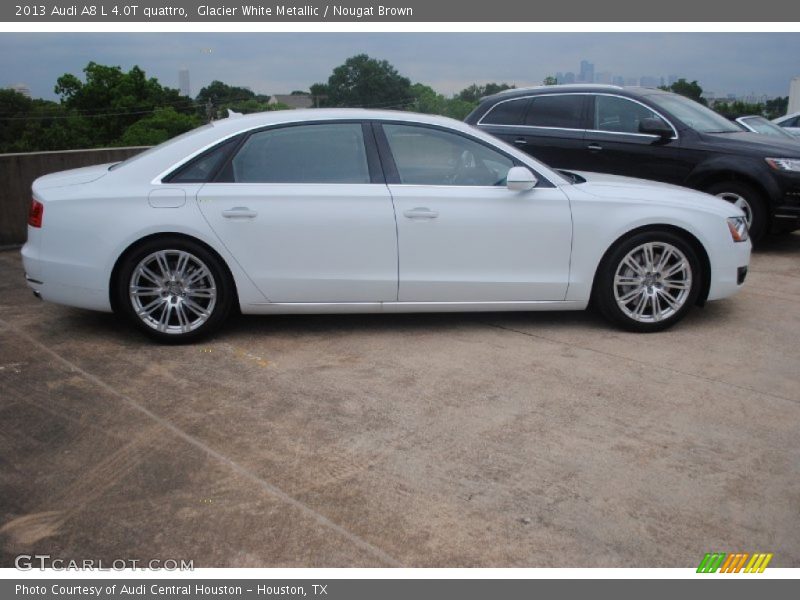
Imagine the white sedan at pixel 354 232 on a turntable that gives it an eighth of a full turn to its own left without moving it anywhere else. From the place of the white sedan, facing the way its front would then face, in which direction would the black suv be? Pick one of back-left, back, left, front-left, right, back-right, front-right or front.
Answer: front

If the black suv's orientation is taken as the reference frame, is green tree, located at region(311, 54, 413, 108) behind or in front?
behind

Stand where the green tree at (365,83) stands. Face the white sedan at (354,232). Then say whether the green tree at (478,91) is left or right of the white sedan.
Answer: left

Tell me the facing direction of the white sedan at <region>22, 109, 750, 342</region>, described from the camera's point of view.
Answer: facing to the right of the viewer

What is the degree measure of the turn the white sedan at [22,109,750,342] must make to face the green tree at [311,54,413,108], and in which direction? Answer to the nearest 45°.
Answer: approximately 90° to its left

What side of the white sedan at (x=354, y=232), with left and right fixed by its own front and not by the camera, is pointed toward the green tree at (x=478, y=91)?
left

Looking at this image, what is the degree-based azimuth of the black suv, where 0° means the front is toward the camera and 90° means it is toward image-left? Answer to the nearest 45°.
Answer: approximately 315°
